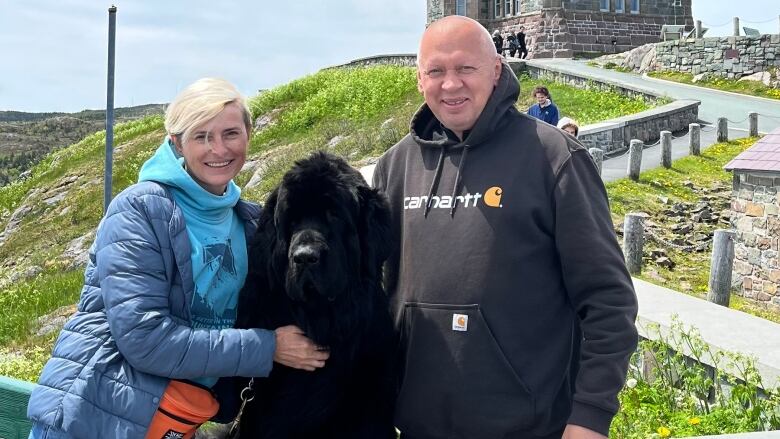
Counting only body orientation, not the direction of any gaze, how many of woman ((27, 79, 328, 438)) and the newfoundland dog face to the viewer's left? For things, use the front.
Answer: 0

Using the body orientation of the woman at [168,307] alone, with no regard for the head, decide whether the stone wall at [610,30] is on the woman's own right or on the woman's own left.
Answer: on the woman's own left

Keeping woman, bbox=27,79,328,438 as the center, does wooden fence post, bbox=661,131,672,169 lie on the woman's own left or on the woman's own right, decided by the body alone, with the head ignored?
on the woman's own left

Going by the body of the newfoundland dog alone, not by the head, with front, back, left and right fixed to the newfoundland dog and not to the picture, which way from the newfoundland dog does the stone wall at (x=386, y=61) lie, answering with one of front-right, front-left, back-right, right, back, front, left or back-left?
back

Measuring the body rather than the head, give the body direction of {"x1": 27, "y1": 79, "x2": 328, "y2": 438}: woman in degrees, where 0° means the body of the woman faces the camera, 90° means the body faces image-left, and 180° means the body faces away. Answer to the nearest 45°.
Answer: approximately 315°
